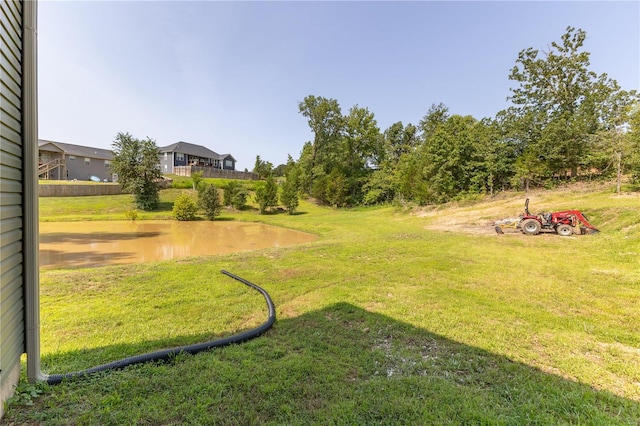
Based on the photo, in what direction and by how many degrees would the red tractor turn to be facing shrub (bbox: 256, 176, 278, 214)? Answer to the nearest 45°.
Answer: approximately 180°

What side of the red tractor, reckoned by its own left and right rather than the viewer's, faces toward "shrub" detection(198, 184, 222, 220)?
back

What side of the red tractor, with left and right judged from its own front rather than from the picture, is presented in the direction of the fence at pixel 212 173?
back

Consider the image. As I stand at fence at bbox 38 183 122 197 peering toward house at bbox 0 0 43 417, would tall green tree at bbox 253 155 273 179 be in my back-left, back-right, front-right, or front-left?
back-left

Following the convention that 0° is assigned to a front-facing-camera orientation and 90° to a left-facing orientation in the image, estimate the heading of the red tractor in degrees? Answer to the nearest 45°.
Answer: approximately 270°

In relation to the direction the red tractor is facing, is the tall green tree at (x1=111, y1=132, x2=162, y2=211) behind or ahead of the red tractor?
behind

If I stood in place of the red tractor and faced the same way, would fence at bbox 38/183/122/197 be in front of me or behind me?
behind
